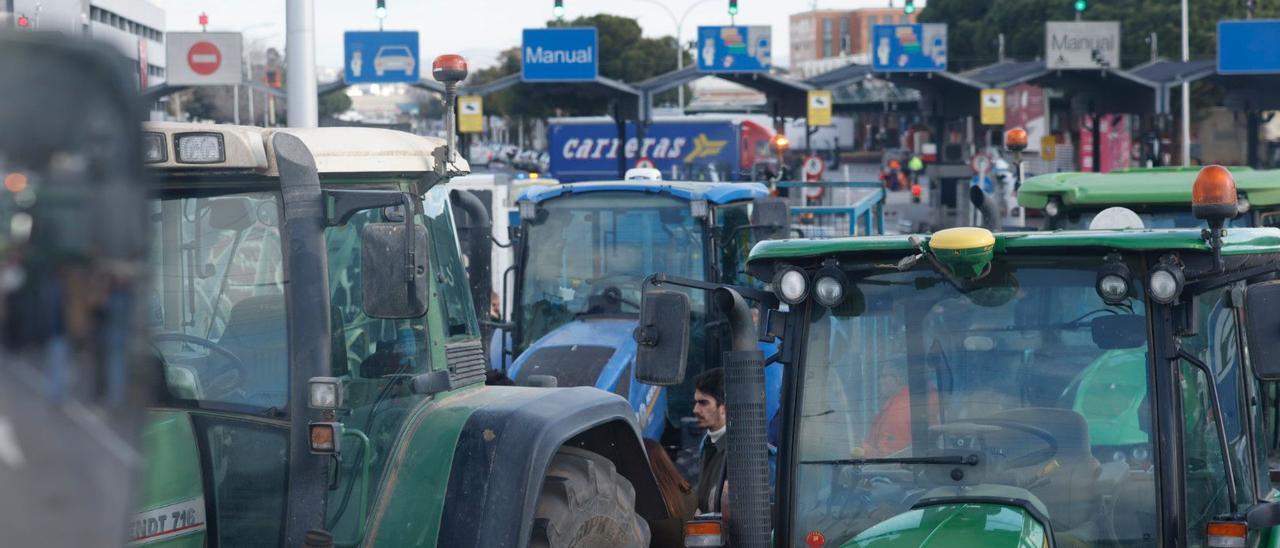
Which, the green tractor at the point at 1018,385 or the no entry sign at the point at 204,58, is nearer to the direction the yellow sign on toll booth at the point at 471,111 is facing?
the green tractor

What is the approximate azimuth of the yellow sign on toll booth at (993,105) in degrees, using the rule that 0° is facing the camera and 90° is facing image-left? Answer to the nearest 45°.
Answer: approximately 0°

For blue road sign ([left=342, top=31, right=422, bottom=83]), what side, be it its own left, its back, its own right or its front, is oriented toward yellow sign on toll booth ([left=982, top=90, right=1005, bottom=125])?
left

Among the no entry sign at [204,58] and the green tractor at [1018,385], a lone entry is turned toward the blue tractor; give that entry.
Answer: the no entry sign

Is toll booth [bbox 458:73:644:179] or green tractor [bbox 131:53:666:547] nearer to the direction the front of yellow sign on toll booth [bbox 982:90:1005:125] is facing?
the green tractor

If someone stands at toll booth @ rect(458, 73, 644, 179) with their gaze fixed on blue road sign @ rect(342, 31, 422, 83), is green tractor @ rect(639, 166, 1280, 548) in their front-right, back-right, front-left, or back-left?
front-left

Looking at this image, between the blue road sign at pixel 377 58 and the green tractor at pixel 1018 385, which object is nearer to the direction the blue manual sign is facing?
the green tractor

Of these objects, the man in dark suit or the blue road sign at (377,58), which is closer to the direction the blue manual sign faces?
the man in dark suit

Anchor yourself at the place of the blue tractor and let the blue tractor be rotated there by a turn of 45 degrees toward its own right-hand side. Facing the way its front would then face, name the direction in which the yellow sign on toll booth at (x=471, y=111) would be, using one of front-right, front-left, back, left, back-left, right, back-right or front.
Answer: right

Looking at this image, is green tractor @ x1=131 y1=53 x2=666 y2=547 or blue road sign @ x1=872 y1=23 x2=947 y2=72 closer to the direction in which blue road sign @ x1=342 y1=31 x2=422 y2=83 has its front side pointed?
the green tractor

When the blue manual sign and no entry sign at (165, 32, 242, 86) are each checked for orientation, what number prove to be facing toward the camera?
2

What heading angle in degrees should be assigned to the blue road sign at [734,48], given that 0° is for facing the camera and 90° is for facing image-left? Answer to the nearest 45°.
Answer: approximately 0°
